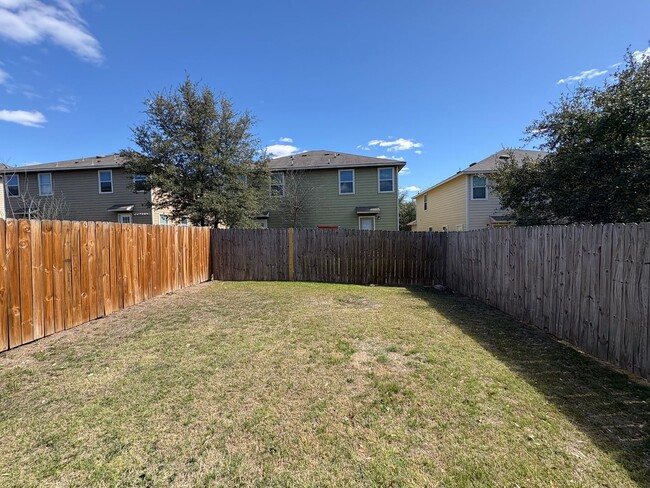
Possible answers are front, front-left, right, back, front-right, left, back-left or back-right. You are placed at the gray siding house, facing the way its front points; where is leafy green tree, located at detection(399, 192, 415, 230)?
right

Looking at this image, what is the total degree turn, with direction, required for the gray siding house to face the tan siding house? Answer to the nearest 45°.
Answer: approximately 135° to its right

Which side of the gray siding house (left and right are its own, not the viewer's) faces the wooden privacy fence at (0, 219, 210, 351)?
back

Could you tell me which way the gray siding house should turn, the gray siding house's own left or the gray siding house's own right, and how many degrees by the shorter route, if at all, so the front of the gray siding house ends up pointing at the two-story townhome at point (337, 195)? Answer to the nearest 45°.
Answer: approximately 135° to the gray siding house's own right

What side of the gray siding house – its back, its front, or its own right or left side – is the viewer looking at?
back

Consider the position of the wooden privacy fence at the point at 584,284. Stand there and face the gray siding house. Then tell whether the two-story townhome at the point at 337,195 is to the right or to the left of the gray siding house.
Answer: right

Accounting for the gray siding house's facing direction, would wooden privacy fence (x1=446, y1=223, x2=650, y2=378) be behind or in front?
behind
